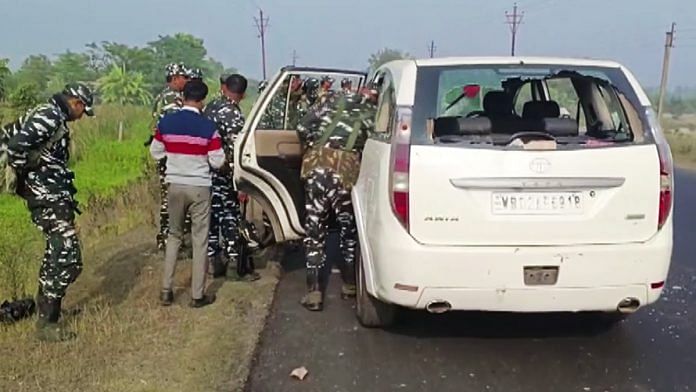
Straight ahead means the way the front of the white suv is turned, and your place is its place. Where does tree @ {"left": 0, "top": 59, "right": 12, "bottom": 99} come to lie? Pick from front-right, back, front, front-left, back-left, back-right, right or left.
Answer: front-left

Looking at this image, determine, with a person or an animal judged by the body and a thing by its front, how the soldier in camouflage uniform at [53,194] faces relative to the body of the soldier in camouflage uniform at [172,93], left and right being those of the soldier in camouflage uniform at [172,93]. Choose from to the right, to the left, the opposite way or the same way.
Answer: the same way

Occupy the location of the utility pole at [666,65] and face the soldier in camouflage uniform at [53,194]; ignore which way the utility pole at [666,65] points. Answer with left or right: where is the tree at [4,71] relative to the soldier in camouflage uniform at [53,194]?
right

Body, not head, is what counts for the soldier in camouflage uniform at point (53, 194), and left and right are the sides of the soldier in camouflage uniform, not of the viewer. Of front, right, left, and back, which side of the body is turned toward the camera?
right

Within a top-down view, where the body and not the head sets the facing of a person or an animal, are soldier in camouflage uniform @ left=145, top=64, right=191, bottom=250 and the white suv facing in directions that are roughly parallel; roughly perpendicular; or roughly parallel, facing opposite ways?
roughly perpendicular

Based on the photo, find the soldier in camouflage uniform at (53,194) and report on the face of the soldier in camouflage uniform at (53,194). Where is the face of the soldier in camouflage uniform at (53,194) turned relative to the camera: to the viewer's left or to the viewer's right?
to the viewer's right

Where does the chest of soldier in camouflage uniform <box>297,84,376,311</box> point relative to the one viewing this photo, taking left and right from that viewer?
facing away from the viewer and to the right of the viewer

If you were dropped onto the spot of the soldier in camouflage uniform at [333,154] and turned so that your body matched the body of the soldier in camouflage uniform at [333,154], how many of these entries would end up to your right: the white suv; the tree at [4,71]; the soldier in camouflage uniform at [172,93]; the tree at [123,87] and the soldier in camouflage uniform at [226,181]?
1

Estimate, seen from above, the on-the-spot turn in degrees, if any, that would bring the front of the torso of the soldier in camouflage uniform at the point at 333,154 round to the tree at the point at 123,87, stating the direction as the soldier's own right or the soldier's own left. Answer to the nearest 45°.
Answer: approximately 45° to the soldier's own left

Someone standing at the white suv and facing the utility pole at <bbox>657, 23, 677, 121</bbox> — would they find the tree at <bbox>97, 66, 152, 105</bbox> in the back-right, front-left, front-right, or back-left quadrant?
front-left

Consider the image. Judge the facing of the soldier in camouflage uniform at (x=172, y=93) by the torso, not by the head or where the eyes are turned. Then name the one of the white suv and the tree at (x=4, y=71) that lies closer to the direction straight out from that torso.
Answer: the white suv

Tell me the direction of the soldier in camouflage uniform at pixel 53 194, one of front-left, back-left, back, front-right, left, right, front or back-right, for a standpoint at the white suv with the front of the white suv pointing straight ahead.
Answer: left

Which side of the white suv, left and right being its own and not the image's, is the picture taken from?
back

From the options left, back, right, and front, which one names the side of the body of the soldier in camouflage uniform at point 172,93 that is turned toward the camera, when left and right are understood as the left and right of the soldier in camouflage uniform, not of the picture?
right

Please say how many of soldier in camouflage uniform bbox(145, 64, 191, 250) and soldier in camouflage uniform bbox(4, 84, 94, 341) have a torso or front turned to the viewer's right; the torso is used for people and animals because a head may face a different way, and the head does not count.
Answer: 2

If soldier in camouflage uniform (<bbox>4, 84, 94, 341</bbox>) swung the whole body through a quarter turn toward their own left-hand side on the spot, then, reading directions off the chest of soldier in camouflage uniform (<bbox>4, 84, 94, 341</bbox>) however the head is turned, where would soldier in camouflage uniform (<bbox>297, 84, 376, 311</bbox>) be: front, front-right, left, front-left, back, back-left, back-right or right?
right
